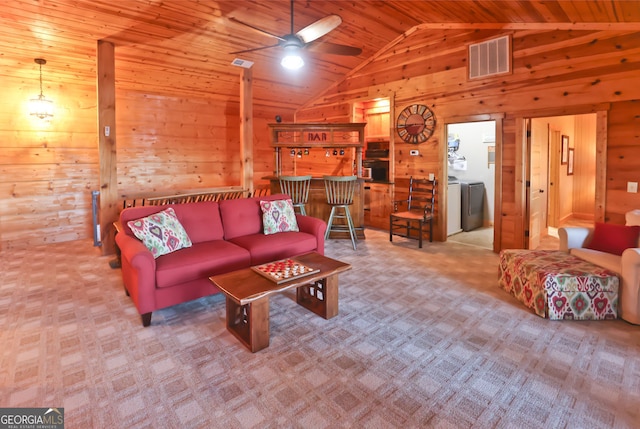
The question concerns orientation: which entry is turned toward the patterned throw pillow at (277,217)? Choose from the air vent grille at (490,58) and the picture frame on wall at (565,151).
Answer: the air vent grille

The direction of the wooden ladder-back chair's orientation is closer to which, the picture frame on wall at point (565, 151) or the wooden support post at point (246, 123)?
the wooden support post

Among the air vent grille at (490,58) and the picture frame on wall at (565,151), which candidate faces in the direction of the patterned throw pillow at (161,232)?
the air vent grille

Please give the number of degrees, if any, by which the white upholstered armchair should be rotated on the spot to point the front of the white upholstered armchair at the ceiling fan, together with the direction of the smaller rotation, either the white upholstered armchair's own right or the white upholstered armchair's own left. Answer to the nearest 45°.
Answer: approximately 45° to the white upholstered armchair's own right

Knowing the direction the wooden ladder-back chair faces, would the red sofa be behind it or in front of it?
in front

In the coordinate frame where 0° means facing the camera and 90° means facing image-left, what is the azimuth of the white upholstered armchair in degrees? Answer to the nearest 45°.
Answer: approximately 45°

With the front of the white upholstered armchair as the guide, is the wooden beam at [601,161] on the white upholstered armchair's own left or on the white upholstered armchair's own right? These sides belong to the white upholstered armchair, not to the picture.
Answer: on the white upholstered armchair's own right

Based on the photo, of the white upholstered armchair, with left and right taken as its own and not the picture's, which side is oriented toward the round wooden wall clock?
right

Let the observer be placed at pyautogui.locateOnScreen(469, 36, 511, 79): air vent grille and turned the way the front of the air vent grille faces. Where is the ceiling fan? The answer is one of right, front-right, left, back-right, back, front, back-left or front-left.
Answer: front

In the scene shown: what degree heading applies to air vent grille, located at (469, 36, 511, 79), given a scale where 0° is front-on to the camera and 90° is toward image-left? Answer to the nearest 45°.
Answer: approximately 45°

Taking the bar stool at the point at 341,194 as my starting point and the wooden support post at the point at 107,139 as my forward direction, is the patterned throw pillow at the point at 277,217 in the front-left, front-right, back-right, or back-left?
front-left

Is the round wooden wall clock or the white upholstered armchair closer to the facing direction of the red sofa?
the white upholstered armchair
